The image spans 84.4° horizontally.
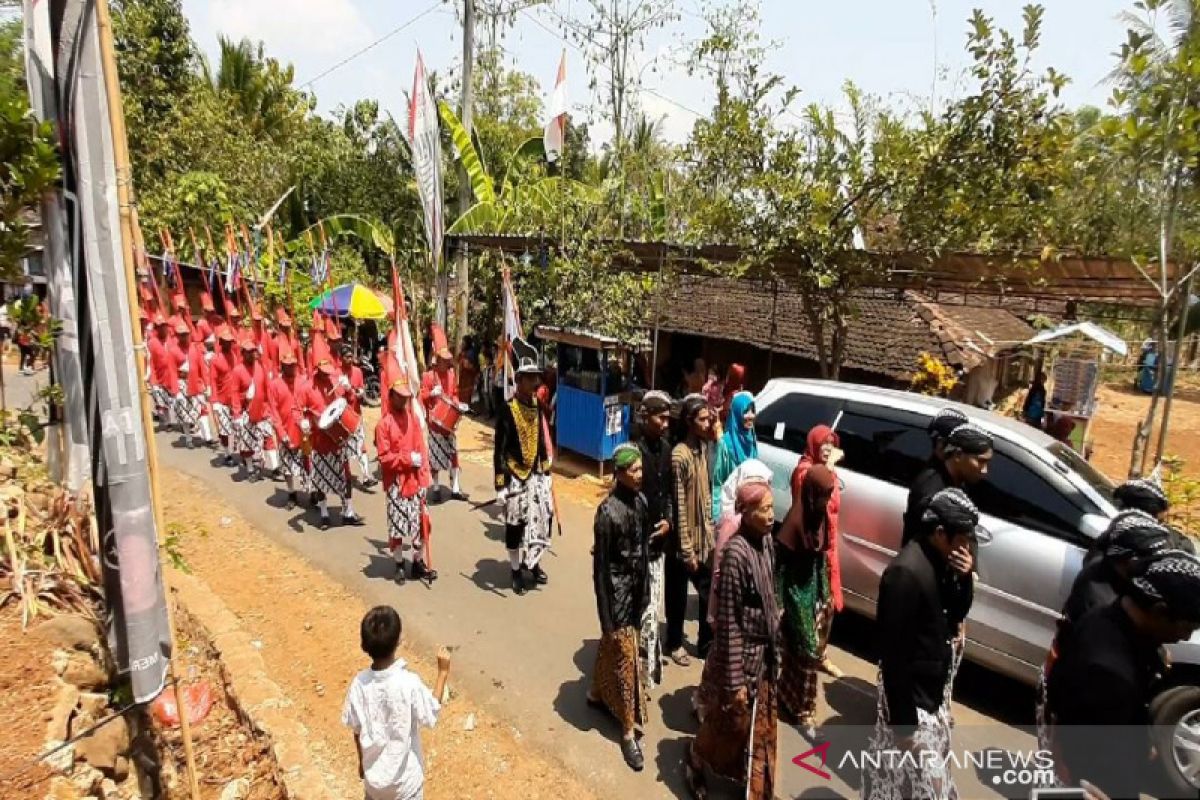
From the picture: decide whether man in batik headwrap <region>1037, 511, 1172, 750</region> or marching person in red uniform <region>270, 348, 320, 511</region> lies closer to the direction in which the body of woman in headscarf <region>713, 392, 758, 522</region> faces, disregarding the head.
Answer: the man in batik headwrap

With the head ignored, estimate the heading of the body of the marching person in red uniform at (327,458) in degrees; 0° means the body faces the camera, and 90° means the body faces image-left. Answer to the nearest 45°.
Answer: approximately 315°

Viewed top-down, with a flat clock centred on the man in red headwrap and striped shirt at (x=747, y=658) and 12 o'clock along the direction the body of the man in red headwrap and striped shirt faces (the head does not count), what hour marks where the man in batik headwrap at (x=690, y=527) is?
The man in batik headwrap is roughly at 7 o'clock from the man in red headwrap and striped shirt.

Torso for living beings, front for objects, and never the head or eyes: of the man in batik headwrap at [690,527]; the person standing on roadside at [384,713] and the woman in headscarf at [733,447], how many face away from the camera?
1

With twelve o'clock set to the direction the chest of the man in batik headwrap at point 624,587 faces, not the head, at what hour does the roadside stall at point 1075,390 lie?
The roadside stall is roughly at 9 o'clock from the man in batik headwrap.

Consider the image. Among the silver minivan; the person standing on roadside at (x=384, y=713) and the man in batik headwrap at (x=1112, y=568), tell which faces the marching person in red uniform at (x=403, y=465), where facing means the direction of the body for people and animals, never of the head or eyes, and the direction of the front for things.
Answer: the person standing on roadside

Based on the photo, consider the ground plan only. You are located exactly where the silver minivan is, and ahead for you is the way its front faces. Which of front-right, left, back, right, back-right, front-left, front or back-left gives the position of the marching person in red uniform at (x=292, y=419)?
back-right

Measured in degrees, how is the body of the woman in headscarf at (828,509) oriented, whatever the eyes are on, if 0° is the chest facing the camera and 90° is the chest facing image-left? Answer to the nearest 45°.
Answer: approximately 315°

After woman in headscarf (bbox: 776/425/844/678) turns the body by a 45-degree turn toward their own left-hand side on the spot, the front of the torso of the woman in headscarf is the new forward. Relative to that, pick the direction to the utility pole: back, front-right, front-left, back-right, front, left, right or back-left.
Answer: back-left

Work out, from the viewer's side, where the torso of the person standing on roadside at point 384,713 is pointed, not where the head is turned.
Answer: away from the camera

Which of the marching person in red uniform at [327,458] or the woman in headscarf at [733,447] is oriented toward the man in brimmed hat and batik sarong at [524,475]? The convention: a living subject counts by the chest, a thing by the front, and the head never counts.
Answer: the marching person in red uniform
